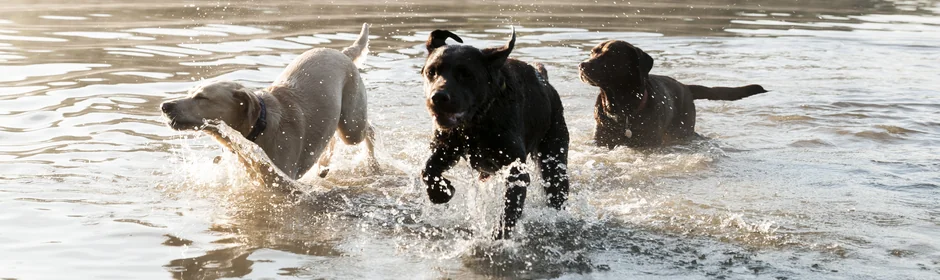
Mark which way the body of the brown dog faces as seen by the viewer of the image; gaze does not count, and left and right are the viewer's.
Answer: facing the viewer and to the left of the viewer

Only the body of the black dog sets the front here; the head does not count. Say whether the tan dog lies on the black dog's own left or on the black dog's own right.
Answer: on the black dog's own right

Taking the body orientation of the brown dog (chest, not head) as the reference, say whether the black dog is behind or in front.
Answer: in front

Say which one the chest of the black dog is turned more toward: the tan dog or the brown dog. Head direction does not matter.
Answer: the tan dog

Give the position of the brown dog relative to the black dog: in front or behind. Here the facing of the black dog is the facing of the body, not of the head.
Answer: behind

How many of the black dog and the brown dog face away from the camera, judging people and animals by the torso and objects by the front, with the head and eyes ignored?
0

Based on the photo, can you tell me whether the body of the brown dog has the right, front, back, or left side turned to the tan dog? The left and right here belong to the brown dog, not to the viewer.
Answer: front

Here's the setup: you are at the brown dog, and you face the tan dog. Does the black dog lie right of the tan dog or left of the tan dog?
left
